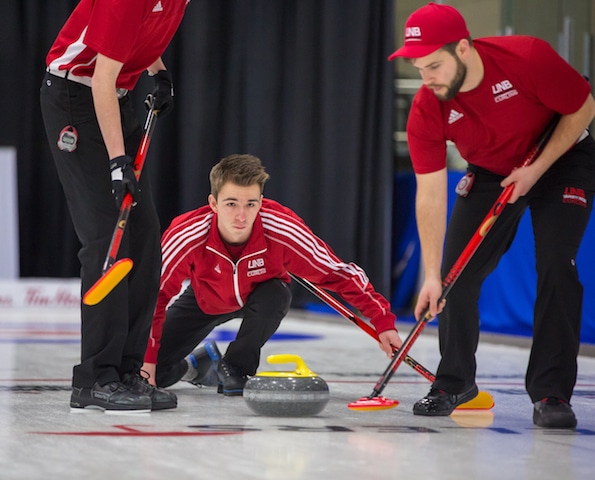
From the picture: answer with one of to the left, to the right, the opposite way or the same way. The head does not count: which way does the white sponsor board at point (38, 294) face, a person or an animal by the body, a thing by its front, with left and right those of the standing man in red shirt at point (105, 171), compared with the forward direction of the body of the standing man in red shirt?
to the right

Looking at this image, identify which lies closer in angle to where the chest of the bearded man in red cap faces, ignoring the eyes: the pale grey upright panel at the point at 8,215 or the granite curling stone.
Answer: the granite curling stone

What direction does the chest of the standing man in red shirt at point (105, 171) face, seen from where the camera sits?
to the viewer's right

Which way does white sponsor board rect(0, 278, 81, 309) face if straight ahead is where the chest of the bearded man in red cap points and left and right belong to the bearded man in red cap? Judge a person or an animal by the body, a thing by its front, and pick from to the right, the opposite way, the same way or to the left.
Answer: to the left

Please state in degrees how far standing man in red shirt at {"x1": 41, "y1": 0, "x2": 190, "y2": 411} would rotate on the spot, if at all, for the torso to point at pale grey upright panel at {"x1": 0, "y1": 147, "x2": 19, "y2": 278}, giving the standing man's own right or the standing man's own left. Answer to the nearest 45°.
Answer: approximately 90° to the standing man's own left

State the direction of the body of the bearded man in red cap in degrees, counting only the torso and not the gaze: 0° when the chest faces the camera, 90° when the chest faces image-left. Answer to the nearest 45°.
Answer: approximately 45°

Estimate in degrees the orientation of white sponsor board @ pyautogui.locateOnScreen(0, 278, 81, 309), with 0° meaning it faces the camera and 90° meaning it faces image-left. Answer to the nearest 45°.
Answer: approximately 0°

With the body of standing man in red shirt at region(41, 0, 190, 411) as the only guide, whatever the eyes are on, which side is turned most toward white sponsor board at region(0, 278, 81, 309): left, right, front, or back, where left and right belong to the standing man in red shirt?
left

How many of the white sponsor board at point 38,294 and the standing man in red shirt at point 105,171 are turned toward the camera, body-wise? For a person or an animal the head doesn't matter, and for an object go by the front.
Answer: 1

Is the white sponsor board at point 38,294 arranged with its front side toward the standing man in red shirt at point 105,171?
yes
